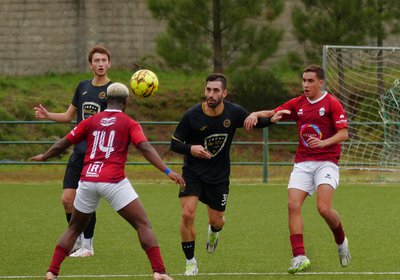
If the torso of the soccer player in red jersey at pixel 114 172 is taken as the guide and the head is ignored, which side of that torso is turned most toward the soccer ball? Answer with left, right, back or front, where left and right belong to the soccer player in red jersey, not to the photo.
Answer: front

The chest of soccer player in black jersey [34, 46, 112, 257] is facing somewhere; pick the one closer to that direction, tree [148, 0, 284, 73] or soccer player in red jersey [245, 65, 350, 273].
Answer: the soccer player in red jersey

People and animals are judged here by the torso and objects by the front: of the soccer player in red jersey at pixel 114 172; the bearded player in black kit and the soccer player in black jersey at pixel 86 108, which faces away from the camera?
the soccer player in red jersey

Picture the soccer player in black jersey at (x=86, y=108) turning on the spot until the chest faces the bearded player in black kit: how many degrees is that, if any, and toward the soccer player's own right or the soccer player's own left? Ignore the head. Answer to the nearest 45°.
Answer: approximately 45° to the soccer player's own left

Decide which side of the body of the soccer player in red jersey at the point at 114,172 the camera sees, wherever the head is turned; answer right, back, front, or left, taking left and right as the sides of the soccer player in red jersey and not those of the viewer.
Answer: back

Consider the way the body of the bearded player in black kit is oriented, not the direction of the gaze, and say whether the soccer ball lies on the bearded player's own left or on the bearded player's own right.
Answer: on the bearded player's own right

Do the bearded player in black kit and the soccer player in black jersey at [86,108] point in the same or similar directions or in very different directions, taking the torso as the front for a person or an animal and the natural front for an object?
same or similar directions

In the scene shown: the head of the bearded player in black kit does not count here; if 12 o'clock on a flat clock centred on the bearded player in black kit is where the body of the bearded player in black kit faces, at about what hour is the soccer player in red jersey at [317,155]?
The soccer player in red jersey is roughly at 9 o'clock from the bearded player in black kit.

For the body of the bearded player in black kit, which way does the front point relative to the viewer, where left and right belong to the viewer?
facing the viewer

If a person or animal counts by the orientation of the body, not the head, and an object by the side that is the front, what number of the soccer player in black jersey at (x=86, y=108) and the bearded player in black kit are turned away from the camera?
0

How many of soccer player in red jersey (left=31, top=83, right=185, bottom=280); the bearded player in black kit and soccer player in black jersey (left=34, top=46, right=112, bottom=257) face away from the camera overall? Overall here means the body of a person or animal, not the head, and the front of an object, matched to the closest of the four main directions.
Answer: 1

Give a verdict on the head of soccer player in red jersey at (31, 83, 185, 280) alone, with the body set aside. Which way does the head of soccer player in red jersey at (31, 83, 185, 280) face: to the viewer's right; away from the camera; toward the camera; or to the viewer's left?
away from the camera

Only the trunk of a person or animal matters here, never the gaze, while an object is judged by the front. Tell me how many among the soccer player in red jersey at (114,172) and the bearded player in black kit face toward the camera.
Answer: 1
